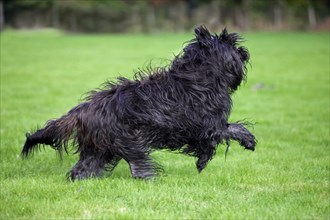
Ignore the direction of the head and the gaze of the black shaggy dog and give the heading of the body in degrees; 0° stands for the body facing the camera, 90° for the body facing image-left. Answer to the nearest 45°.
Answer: approximately 270°
